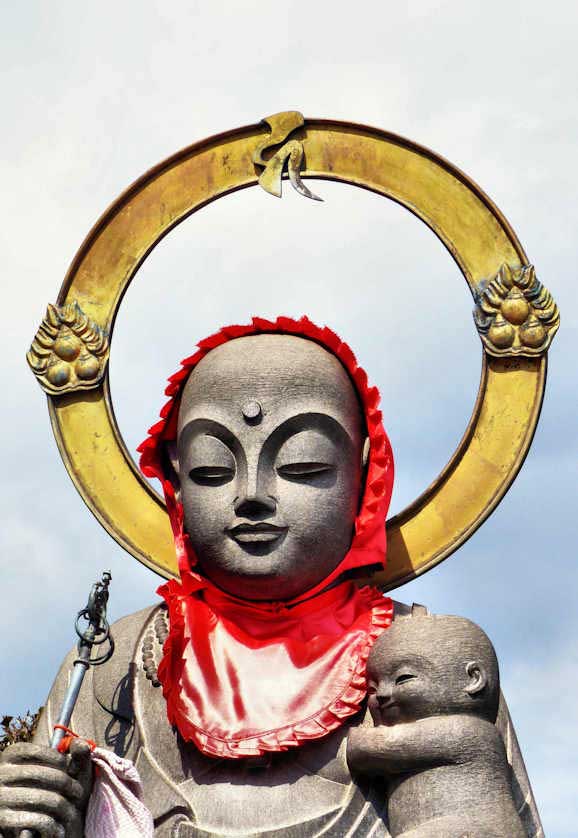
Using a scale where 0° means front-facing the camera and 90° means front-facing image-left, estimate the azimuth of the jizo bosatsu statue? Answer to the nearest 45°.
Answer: approximately 0°
